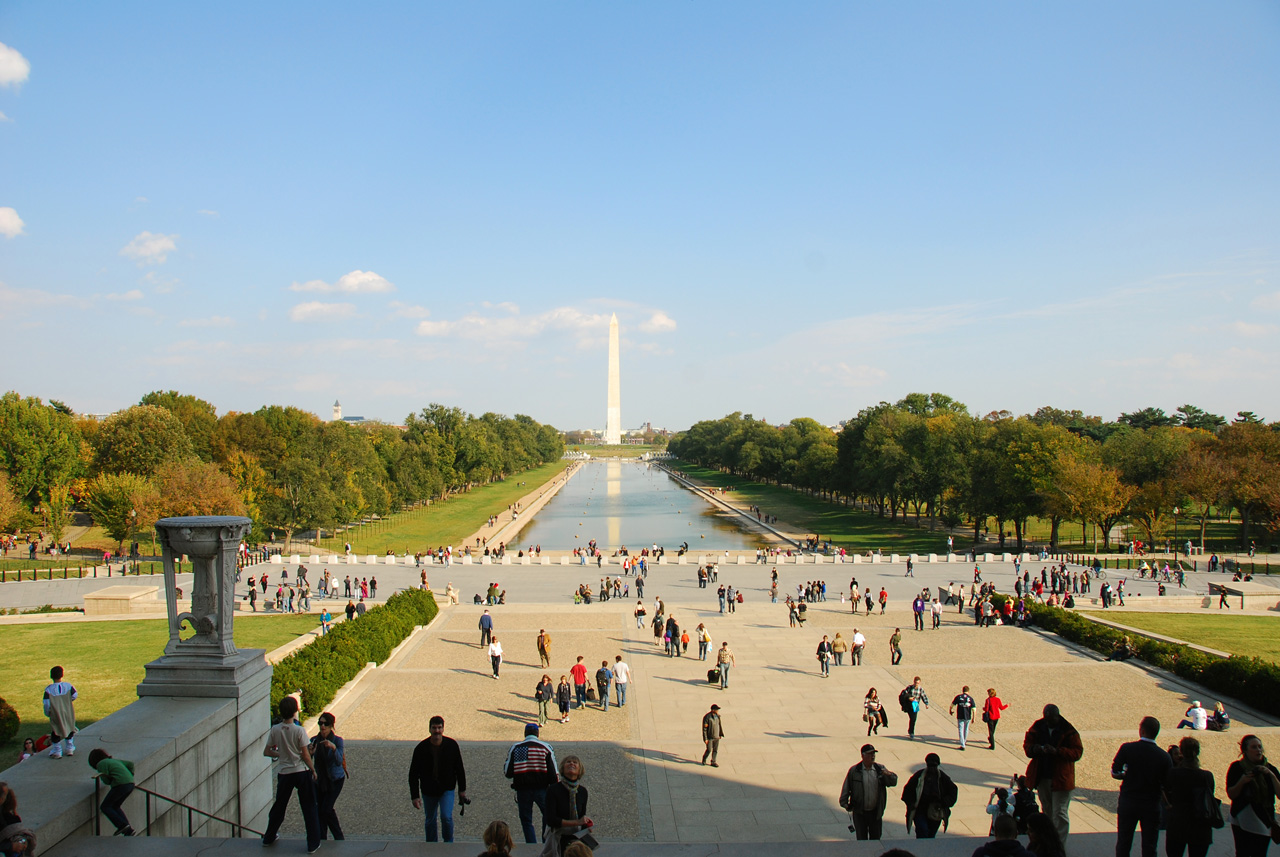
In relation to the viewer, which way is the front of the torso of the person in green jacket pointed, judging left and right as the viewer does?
facing to the left of the viewer

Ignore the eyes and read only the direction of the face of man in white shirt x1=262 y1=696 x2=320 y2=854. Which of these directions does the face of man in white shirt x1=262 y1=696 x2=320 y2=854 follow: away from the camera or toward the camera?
away from the camera

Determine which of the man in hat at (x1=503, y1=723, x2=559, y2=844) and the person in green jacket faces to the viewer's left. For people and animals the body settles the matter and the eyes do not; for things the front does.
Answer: the person in green jacket

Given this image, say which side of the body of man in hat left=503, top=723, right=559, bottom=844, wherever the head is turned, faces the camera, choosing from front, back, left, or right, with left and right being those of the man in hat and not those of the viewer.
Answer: back

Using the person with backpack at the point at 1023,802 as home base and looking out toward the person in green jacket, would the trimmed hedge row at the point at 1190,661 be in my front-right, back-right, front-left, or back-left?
back-right

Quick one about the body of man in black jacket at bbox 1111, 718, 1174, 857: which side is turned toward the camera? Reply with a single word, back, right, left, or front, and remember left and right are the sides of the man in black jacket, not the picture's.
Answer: back
